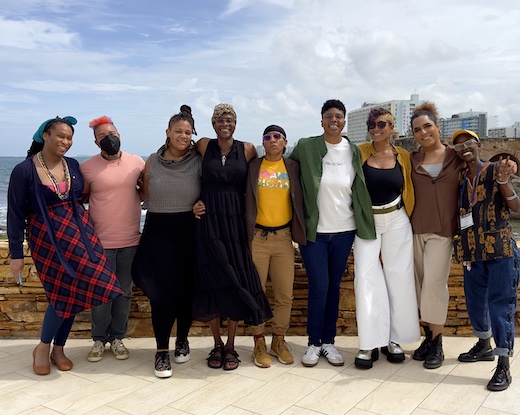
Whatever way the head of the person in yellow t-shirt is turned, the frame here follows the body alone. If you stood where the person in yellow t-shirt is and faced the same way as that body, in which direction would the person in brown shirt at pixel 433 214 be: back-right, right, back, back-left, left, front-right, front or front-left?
left

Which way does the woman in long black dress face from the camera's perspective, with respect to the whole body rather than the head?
toward the camera

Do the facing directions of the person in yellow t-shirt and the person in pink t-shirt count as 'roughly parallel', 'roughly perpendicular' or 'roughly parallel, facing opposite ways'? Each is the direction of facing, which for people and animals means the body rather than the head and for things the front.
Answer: roughly parallel

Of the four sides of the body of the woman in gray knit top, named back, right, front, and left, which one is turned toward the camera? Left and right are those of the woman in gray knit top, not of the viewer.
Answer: front

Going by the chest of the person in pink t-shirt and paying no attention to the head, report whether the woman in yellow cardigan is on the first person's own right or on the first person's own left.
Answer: on the first person's own left

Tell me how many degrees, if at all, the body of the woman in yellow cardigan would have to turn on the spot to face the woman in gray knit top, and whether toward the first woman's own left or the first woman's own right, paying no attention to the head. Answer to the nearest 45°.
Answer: approximately 90° to the first woman's own right

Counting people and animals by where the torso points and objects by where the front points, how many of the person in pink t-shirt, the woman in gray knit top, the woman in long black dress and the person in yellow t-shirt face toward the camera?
4

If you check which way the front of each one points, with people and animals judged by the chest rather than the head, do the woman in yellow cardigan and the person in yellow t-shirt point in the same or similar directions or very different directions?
same or similar directions

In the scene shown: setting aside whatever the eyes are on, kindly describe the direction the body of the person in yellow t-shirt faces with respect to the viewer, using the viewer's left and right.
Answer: facing the viewer

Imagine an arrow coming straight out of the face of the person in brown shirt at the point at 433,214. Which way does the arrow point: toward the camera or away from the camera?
toward the camera

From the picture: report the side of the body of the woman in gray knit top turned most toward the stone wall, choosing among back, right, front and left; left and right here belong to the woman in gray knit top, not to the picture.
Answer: back

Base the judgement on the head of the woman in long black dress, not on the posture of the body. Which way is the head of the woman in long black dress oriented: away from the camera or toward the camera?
toward the camera

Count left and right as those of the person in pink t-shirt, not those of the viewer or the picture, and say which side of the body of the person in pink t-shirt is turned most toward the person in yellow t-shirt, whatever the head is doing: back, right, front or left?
left

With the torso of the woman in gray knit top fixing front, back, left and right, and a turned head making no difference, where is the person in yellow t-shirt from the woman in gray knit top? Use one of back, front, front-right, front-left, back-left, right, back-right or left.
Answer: left
